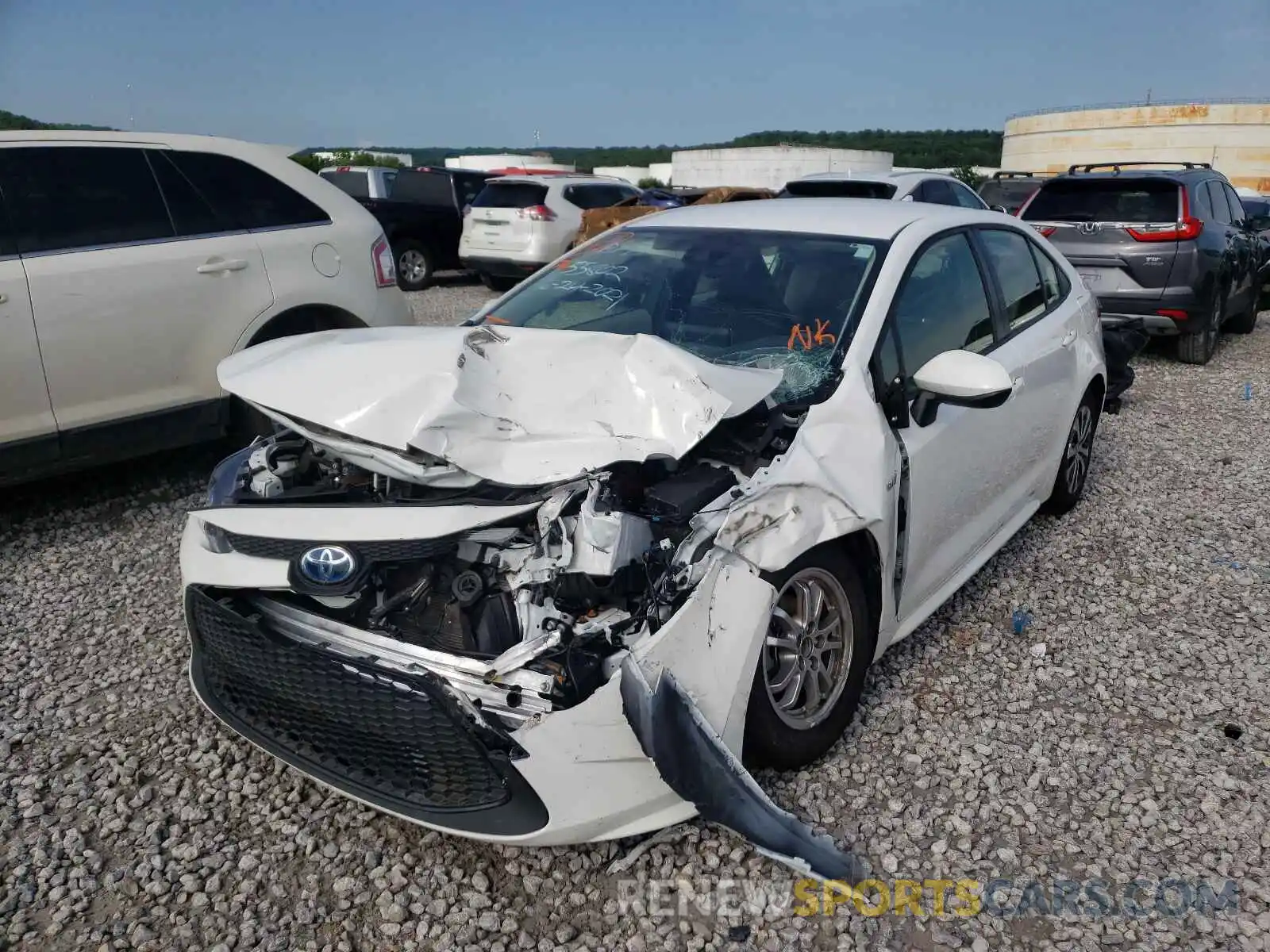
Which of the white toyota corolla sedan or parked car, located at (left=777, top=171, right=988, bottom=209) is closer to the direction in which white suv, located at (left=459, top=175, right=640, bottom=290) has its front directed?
the parked car

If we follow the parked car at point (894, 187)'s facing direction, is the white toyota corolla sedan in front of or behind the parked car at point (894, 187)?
behind

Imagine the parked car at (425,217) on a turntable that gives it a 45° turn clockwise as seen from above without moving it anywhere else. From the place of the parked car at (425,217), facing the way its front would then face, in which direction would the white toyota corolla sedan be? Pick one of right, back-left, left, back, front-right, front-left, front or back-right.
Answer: right

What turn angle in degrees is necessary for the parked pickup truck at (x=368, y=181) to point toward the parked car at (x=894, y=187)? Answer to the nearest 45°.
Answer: approximately 90° to its right

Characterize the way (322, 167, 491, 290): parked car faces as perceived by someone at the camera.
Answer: facing away from the viewer and to the right of the viewer

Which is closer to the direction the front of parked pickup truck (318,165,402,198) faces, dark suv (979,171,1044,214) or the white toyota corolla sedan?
the dark suv

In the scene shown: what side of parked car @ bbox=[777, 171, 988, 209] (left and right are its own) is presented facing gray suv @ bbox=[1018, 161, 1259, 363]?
right

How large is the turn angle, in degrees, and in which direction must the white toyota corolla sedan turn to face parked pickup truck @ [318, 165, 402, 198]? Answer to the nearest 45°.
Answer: approximately 135° to its right

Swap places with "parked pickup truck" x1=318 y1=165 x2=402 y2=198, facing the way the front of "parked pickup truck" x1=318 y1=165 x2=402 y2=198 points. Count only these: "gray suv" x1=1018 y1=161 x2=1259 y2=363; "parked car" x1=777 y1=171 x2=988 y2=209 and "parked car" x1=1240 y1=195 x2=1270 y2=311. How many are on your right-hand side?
3

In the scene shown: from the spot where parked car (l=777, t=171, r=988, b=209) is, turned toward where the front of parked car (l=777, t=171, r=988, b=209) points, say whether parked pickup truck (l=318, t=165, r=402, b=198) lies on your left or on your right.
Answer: on your left

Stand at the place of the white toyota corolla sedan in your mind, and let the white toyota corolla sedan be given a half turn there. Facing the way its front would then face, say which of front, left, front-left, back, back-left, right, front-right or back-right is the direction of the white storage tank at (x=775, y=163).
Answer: front-left
